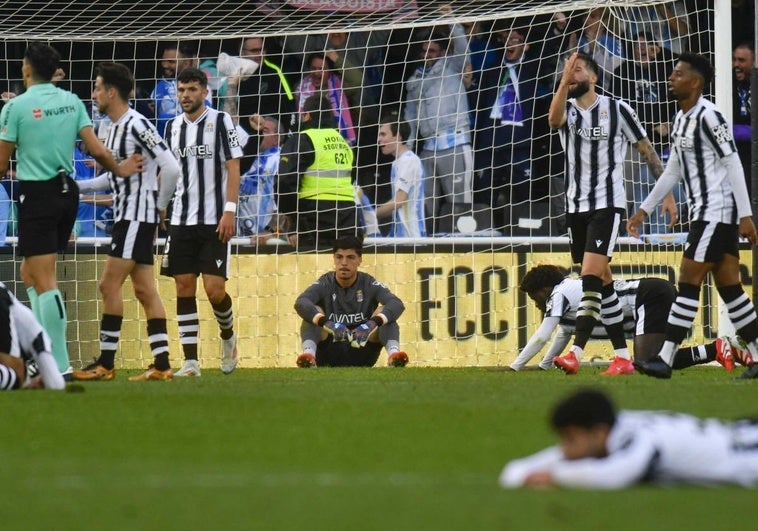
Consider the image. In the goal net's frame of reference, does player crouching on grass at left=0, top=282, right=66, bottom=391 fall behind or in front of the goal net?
in front

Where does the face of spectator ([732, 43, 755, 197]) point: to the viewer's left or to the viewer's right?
to the viewer's left

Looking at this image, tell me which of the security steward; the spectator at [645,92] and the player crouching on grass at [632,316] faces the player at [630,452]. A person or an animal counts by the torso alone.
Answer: the spectator

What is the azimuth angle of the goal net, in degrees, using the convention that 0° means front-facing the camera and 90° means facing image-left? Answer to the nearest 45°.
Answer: approximately 0°

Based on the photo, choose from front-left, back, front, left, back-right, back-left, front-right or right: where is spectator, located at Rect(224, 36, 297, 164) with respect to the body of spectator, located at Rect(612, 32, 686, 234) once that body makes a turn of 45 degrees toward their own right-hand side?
front-right

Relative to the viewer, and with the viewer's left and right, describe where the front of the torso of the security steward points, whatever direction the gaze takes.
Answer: facing away from the viewer and to the left of the viewer

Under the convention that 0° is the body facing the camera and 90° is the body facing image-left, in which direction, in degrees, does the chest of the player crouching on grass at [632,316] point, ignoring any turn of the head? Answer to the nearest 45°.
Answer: approximately 90°

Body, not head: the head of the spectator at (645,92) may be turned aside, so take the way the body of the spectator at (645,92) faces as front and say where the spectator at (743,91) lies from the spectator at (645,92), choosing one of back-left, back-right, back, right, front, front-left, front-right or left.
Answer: back-left

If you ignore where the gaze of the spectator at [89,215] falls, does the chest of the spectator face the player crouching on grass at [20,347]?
yes
